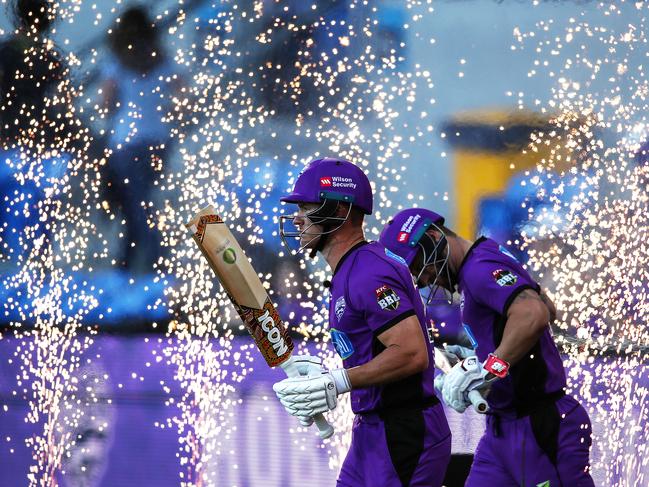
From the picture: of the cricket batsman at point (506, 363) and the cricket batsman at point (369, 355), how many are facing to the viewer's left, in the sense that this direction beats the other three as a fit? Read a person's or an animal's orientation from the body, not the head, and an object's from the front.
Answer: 2

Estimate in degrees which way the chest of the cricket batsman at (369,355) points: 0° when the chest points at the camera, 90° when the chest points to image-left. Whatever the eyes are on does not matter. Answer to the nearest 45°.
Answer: approximately 90°

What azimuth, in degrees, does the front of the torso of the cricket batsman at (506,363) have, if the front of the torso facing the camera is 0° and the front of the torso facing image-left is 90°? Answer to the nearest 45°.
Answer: approximately 90°

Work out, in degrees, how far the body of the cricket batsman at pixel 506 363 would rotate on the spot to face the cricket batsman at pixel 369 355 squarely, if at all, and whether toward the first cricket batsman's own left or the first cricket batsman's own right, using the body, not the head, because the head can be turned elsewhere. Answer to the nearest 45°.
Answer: approximately 45° to the first cricket batsman's own left
